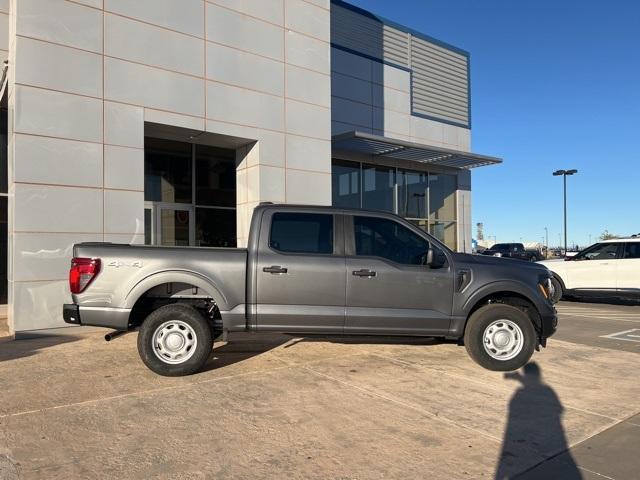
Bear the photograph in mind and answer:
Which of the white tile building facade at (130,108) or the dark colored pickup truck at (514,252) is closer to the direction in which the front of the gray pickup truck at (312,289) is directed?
the dark colored pickup truck

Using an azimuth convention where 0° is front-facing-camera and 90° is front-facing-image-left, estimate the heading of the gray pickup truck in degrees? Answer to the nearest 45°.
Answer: approximately 270°

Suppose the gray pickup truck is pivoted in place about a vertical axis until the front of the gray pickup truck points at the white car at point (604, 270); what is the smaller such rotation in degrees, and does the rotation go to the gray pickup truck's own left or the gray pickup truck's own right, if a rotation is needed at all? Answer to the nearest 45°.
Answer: approximately 45° to the gray pickup truck's own left

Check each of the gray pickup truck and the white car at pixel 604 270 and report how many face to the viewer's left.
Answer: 1

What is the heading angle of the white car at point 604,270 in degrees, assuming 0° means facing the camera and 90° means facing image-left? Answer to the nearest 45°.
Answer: approximately 90°

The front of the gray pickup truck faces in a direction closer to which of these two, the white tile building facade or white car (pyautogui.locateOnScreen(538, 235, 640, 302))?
the white car
